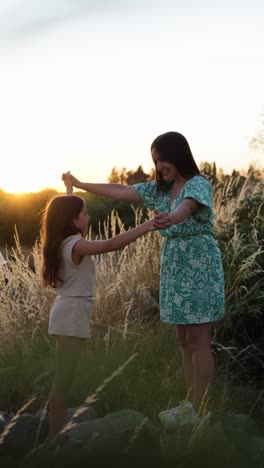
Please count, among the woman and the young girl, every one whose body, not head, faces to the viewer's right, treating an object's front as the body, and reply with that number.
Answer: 1

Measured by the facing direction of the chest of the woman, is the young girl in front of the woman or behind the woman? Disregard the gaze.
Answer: in front

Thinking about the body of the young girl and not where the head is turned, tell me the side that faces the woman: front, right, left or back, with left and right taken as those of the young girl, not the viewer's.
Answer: front

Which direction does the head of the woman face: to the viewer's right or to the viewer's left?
to the viewer's left

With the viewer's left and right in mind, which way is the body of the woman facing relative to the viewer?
facing the viewer and to the left of the viewer

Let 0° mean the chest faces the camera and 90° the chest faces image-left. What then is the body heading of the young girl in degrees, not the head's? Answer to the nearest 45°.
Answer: approximately 270°

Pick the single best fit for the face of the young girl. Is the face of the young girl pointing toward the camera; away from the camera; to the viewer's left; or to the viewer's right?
to the viewer's right
